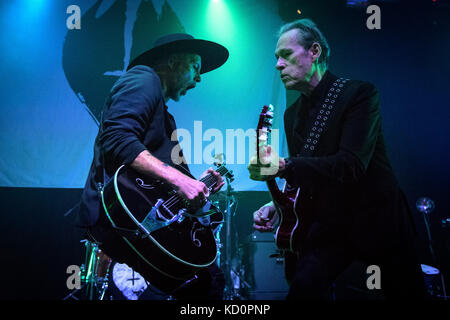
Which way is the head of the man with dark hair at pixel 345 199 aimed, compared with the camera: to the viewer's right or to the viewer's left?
to the viewer's left

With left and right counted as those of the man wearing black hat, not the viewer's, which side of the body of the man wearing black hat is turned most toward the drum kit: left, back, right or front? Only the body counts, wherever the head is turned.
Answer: left

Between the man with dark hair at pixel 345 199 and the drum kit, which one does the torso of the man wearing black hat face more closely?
the man with dark hair

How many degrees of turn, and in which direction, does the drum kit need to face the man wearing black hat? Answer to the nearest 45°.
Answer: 0° — it already faces them

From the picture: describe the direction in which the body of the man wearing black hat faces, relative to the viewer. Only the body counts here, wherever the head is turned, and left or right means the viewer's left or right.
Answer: facing to the right of the viewer

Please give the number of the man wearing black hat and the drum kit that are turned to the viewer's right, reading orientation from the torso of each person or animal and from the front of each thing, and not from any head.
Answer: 1

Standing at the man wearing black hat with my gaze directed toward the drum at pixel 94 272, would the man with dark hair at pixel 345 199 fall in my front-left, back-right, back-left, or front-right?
back-right

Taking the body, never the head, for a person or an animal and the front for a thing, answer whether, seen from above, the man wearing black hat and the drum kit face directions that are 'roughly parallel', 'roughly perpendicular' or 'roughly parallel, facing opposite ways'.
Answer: roughly perpendicular

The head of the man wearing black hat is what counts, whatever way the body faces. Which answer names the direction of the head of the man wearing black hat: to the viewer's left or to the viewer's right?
to the viewer's right
